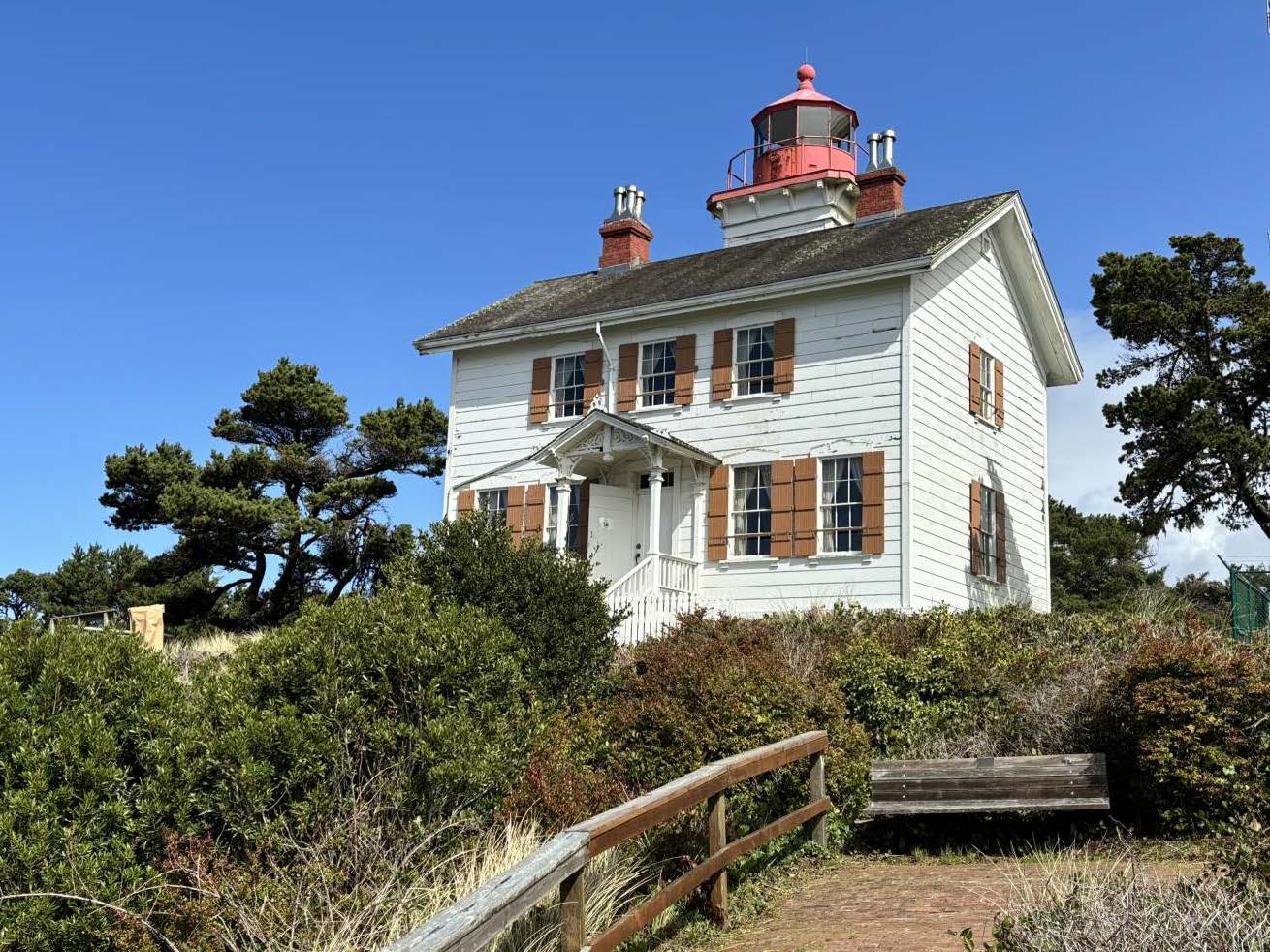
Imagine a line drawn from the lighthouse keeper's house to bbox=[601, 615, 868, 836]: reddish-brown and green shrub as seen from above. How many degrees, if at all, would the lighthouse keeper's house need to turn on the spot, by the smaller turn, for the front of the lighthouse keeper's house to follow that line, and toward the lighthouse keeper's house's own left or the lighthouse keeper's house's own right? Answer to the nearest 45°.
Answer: approximately 45° to the lighthouse keeper's house's own left

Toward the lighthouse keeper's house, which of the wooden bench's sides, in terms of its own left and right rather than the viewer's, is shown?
back

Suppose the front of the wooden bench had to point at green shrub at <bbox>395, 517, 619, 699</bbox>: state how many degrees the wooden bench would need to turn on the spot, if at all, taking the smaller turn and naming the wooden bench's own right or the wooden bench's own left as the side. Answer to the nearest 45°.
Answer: approximately 90° to the wooden bench's own right

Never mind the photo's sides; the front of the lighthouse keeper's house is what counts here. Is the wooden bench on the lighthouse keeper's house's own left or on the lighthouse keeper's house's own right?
on the lighthouse keeper's house's own left

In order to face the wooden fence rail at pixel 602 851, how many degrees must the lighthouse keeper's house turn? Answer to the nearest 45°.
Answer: approximately 45° to its left

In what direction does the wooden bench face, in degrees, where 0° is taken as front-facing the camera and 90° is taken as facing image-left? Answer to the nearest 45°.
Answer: approximately 0°

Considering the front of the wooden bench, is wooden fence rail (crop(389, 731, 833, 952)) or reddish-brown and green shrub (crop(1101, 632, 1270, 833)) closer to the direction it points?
the wooden fence rail

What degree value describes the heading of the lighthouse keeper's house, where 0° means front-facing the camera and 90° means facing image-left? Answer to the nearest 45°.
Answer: approximately 45°

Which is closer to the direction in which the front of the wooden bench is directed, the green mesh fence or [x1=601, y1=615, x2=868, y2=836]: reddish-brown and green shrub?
the reddish-brown and green shrub
